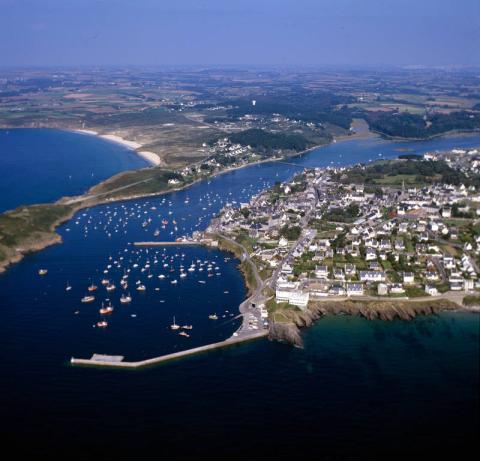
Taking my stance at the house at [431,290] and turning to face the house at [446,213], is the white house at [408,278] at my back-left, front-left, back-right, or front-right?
front-left
